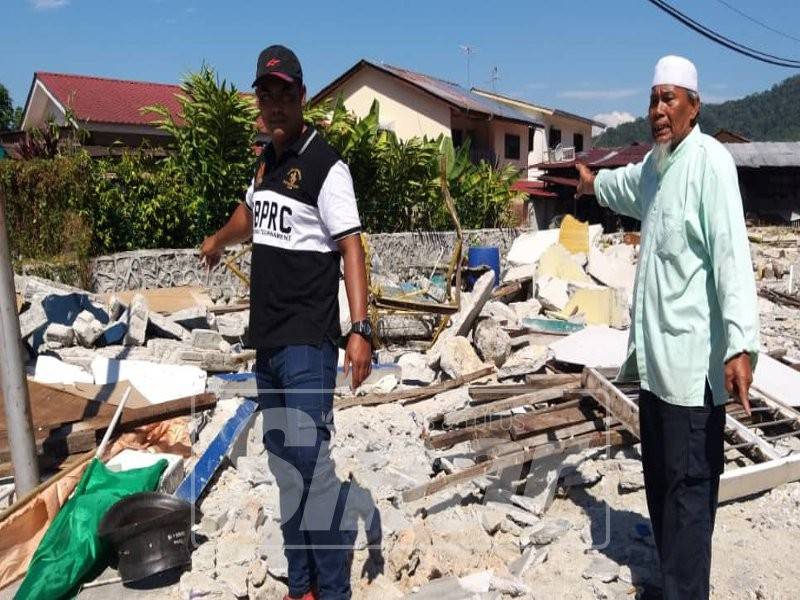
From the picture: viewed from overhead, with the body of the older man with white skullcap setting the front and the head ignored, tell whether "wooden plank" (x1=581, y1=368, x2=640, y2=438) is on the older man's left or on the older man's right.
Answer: on the older man's right

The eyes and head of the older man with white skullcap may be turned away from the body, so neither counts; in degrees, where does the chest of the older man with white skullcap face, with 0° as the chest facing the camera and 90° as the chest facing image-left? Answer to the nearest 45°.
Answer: approximately 45°

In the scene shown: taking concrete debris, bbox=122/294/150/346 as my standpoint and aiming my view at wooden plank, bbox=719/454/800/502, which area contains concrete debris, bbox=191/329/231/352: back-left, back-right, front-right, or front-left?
front-left

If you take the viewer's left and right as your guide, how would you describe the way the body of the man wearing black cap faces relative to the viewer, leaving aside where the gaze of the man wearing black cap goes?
facing the viewer and to the left of the viewer

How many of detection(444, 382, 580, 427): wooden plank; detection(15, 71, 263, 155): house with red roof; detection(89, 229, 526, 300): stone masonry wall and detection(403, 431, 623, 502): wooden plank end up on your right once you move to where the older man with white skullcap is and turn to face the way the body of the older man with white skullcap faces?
4

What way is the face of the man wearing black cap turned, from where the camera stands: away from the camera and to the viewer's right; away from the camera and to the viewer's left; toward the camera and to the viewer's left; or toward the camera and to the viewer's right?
toward the camera and to the viewer's left

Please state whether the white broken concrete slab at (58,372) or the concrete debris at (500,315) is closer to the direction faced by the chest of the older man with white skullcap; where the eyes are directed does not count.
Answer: the white broken concrete slab

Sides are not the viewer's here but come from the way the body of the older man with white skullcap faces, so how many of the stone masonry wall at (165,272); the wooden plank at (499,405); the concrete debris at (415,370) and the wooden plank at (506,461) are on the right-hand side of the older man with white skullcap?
4

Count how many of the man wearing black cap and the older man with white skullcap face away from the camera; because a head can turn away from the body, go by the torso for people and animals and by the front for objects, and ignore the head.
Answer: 0

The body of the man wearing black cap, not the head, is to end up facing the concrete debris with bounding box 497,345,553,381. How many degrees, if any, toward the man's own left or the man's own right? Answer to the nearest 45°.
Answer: approximately 180°

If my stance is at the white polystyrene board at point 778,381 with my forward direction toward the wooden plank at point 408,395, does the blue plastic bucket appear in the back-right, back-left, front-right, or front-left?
front-right

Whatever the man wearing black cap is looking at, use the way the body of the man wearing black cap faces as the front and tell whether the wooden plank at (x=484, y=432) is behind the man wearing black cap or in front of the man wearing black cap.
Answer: behind

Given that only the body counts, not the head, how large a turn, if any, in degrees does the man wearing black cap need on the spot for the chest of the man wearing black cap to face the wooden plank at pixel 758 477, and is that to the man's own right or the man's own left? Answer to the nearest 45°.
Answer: approximately 135° to the man's own left

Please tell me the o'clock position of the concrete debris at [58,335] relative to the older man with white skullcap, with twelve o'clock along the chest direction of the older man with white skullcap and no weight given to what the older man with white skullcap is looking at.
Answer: The concrete debris is roughly at 2 o'clock from the older man with white skullcap.

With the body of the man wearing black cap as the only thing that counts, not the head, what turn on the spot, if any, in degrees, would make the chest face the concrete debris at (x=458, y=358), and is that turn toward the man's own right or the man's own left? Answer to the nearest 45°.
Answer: approximately 180°

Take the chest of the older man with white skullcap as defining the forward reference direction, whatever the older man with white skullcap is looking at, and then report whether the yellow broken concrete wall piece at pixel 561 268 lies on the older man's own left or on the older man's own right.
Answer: on the older man's own right

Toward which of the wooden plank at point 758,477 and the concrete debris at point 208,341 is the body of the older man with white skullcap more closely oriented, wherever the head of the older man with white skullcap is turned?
the concrete debris

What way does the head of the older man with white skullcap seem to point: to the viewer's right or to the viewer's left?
to the viewer's left

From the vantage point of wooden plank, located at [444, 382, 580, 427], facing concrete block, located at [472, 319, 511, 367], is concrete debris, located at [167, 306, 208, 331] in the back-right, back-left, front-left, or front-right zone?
front-left

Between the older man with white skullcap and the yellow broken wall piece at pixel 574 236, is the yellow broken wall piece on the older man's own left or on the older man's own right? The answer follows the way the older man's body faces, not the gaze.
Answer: on the older man's own right
